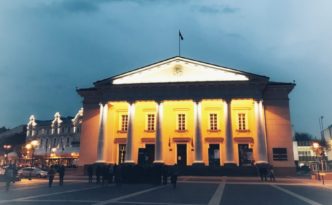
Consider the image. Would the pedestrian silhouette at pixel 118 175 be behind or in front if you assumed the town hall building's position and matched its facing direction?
in front

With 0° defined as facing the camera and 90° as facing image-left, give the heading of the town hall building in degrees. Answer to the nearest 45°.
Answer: approximately 0°
